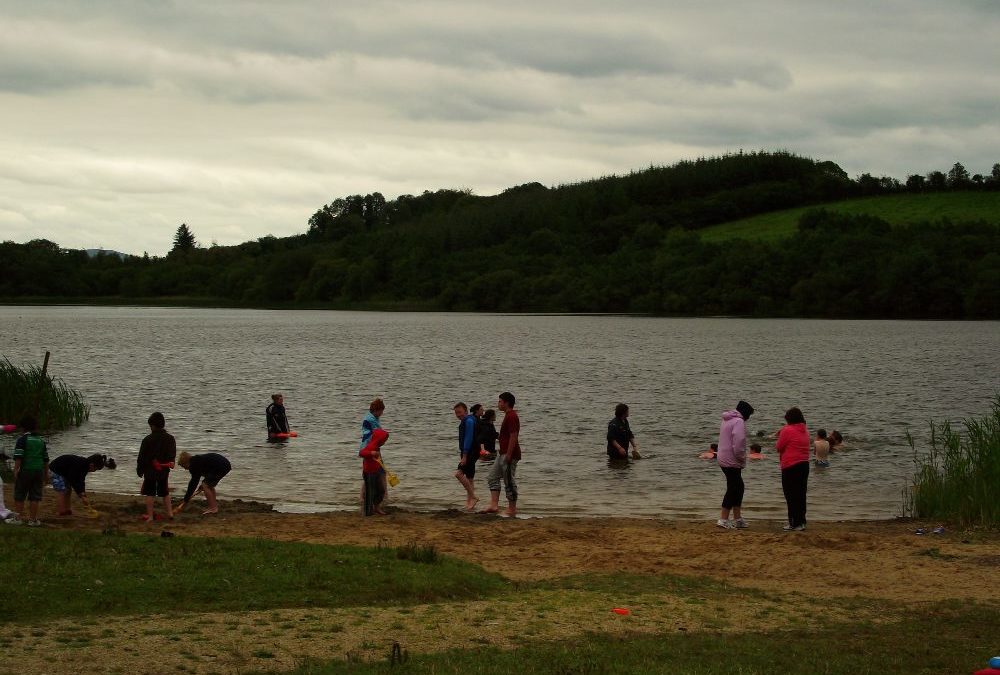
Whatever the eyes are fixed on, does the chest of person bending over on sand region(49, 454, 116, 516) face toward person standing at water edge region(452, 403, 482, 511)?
yes

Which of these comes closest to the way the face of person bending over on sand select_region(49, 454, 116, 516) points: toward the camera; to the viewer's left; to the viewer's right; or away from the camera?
to the viewer's right

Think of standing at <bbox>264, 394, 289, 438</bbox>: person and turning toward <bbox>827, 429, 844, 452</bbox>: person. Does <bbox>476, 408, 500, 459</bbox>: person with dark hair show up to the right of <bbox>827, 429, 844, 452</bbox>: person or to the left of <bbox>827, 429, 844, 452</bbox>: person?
right

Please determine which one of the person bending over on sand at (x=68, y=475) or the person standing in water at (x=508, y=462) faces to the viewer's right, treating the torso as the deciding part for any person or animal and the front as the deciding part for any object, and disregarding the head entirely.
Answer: the person bending over on sand

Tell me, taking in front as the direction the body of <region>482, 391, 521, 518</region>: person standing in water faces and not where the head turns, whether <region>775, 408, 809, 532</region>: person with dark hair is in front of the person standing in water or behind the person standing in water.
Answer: behind

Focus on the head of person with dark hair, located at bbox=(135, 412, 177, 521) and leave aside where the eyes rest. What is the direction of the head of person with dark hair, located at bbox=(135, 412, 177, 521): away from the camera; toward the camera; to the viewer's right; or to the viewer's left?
away from the camera

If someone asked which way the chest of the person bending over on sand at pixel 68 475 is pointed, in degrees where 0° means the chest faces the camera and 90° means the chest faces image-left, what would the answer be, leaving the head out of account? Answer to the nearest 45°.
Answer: approximately 270°

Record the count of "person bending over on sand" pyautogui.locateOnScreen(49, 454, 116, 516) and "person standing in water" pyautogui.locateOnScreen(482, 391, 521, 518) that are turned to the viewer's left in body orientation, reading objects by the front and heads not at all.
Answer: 1

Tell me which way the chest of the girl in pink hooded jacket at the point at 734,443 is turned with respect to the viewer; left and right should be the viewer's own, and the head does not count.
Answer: facing away from the viewer and to the right of the viewer

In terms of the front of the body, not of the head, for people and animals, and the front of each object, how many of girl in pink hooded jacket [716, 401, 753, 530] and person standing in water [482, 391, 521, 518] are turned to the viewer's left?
1

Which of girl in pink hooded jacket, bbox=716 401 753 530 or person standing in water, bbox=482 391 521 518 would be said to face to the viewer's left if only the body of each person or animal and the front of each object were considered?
the person standing in water

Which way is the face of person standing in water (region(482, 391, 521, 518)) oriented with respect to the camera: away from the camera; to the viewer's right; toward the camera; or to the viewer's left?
to the viewer's left

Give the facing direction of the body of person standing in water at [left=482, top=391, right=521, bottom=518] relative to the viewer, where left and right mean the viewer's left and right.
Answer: facing to the left of the viewer
